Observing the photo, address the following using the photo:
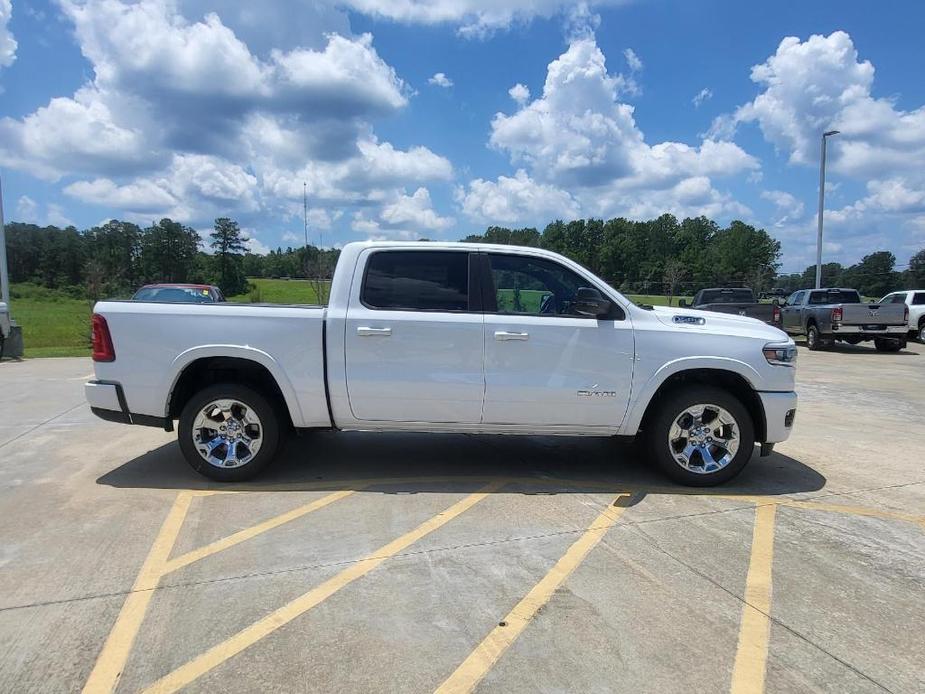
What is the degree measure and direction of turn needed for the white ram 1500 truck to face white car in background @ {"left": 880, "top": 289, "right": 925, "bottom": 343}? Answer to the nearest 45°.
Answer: approximately 45° to its left

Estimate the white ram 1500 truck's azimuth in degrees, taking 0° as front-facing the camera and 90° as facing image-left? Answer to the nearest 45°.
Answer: approximately 270°
